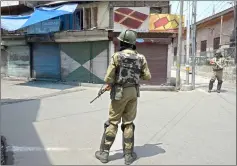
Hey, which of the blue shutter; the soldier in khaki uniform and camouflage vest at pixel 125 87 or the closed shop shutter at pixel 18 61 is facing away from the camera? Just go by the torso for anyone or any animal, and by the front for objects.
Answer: the soldier in khaki uniform and camouflage vest

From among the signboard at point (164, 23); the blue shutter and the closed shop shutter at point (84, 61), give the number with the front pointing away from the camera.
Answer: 0

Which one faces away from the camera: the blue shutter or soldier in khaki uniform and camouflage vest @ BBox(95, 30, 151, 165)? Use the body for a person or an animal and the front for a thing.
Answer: the soldier in khaki uniform and camouflage vest

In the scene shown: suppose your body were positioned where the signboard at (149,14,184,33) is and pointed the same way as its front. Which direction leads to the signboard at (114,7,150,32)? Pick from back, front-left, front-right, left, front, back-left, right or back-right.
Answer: right

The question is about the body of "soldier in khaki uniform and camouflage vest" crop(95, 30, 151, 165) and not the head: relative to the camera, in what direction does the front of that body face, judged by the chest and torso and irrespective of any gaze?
away from the camera

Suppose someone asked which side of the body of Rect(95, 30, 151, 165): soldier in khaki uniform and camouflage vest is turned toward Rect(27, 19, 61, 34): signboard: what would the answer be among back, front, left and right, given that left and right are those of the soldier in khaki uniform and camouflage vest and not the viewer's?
front

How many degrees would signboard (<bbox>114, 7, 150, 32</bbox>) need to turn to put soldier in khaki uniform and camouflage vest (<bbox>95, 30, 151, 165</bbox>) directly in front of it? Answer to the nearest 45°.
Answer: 0° — it already faces them

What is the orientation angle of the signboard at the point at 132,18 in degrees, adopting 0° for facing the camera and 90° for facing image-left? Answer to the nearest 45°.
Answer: approximately 0°

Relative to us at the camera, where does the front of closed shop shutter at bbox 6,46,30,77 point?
facing the viewer

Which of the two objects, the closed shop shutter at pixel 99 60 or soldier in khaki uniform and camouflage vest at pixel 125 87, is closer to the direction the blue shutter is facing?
the soldier in khaki uniform and camouflage vest

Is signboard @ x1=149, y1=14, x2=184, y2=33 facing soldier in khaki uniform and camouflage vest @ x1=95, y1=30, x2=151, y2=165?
yes

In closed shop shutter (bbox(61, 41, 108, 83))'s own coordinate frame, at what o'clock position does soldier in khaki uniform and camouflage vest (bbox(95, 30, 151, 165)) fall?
The soldier in khaki uniform and camouflage vest is roughly at 12 o'clock from the closed shop shutter.

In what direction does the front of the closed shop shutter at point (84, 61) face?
toward the camera

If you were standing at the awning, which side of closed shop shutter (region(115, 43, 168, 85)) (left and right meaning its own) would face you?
right
